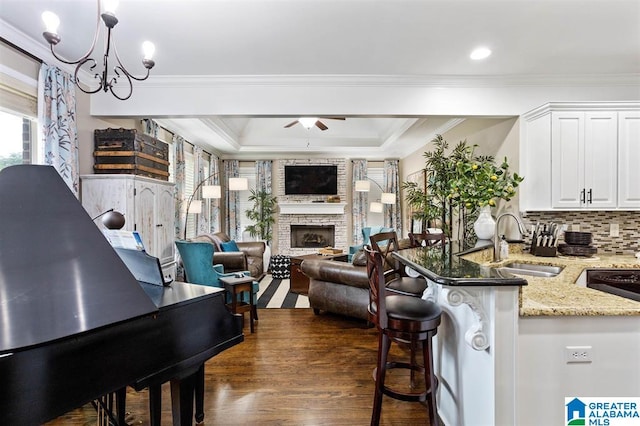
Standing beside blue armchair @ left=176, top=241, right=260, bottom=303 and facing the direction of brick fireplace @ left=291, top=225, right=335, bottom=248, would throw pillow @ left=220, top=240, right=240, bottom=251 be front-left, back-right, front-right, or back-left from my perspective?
front-left

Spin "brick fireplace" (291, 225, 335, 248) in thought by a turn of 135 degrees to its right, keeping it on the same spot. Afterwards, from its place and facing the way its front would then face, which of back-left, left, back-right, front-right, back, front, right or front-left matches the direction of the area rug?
back-left

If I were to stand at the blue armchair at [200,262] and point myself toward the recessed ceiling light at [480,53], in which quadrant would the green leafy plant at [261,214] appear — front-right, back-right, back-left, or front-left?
back-left

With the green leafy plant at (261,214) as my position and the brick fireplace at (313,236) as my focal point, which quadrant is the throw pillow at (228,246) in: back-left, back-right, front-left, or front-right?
back-right

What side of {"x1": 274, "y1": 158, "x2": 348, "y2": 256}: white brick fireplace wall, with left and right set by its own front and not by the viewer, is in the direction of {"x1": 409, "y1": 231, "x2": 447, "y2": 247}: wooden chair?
front

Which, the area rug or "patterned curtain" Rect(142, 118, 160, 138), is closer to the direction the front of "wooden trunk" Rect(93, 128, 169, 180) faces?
the area rug

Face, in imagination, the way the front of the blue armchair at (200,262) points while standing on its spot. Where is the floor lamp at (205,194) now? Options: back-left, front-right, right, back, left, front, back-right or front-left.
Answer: front-left

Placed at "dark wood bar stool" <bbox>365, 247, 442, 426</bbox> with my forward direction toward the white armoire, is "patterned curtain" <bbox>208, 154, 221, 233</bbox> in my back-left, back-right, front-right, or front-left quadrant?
front-right

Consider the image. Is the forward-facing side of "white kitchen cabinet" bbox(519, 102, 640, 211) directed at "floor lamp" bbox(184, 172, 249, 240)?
no

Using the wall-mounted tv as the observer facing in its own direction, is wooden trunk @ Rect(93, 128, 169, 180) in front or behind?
in front

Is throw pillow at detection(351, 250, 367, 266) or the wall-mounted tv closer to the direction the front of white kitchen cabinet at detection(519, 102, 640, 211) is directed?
the throw pillow

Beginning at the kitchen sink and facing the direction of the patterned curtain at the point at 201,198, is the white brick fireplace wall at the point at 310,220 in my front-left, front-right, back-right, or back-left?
front-right

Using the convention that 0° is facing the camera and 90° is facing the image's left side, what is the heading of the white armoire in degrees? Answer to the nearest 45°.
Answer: approximately 315°

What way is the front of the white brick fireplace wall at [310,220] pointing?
toward the camera

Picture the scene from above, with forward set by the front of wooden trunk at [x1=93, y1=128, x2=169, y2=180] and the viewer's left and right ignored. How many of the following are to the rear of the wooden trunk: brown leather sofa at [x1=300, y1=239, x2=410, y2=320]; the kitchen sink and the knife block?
0

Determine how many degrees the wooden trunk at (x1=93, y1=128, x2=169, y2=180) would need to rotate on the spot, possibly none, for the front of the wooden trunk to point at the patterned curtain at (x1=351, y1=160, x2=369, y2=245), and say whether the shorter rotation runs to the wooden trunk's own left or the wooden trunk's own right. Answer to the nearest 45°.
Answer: approximately 90° to the wooden trunk's own left

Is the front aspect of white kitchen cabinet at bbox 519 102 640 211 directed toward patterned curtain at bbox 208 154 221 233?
no

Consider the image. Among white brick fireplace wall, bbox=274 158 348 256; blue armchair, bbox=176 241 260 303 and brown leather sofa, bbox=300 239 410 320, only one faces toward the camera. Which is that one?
the white brick fireplace wall

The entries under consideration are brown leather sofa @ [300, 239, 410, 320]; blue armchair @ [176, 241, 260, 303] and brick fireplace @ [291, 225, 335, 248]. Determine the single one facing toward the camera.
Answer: the brick fireplace
